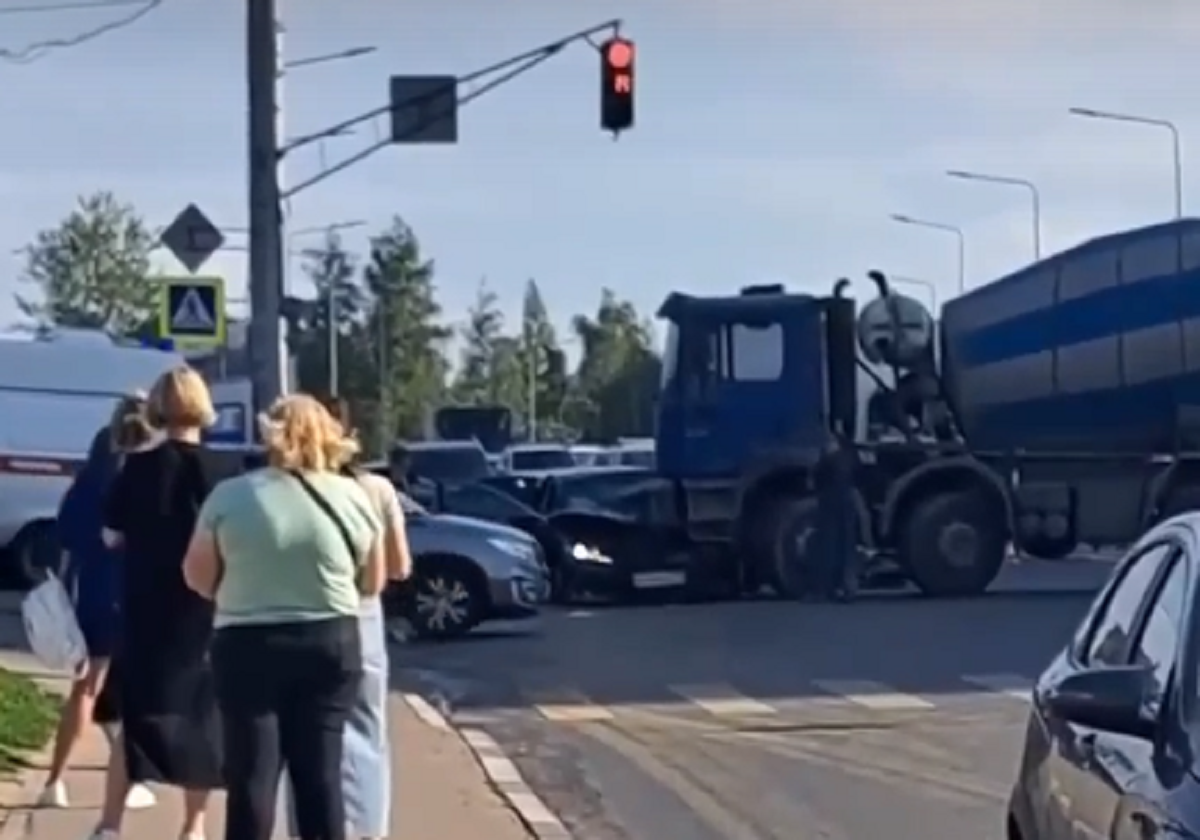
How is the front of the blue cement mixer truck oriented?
to the viewer's left

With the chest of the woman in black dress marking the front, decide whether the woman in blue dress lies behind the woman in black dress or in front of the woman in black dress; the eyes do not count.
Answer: in front

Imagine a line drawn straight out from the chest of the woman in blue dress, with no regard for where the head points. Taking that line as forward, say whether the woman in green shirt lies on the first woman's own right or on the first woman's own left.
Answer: on the first woman's own right

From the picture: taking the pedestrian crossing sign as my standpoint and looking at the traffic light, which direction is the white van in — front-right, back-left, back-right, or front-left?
back-left

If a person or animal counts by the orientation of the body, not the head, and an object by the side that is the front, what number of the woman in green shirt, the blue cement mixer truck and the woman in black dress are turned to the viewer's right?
0

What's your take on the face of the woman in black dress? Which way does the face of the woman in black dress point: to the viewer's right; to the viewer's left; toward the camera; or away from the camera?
away from the camera

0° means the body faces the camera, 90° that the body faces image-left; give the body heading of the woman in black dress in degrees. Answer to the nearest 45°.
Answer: approximately 180°

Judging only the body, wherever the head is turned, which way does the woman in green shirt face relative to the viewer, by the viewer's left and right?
facing away from the viewer

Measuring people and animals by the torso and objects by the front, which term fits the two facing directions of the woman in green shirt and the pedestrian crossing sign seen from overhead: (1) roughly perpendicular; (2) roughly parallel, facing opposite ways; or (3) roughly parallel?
roughly parallel, facing opposite ways

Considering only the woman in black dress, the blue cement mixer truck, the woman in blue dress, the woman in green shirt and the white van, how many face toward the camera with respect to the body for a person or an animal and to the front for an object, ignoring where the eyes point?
0

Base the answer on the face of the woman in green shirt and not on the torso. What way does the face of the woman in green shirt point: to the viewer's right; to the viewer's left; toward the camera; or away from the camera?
away from the camera

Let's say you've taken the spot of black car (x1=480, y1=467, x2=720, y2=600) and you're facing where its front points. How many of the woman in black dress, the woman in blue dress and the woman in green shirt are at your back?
0

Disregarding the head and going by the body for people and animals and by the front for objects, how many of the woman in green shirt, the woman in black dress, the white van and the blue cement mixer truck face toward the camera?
0

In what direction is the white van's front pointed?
to the viewer's right

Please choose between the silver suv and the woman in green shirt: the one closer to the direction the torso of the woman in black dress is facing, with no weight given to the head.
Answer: the silver suv

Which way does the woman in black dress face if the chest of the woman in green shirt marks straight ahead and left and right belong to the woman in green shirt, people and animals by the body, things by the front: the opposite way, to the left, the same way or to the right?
the same way

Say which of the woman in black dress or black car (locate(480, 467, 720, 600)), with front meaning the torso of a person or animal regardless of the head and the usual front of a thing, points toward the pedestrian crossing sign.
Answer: the woman in black dress

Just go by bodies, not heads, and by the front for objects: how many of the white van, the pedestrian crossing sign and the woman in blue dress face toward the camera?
1
